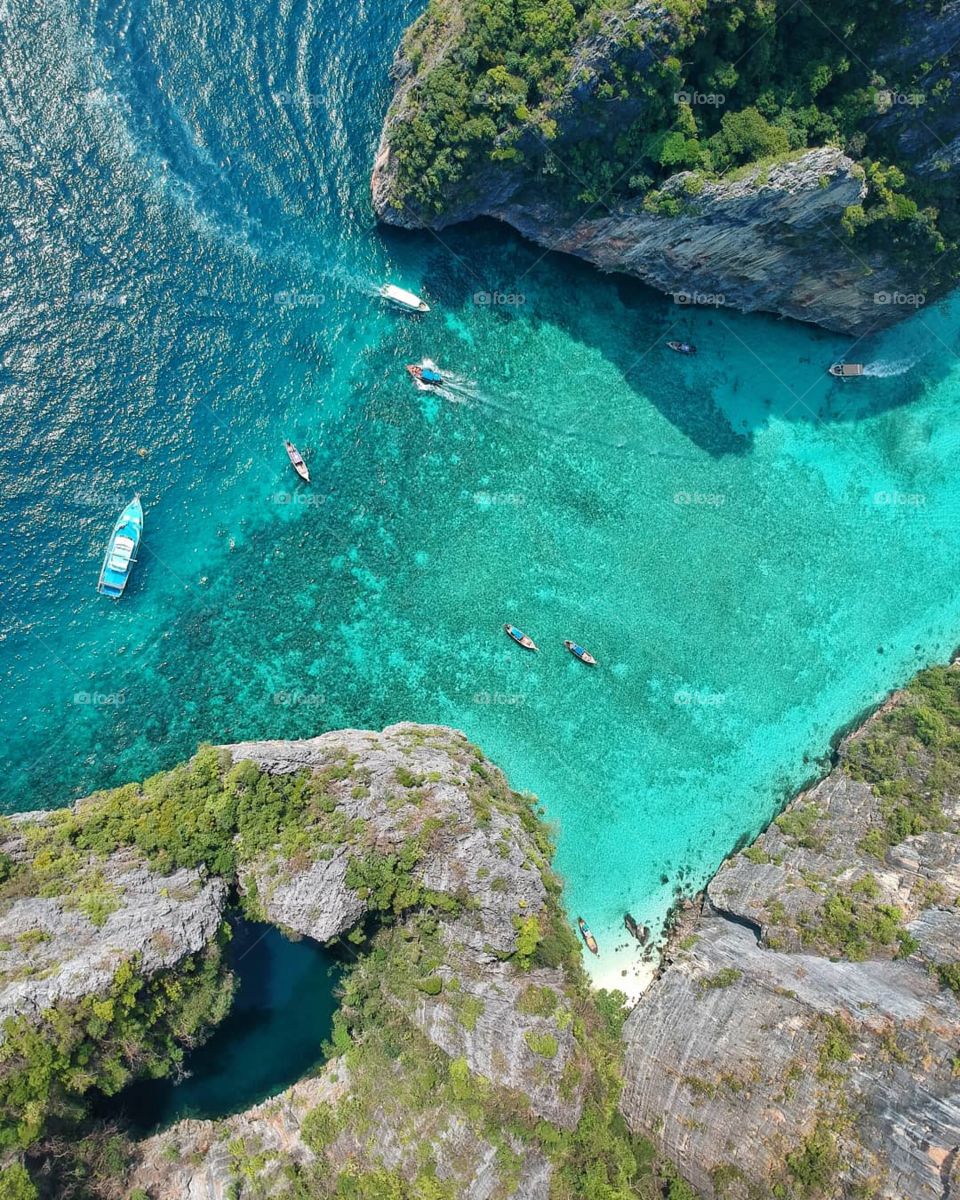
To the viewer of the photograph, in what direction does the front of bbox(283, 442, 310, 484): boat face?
facing the viewer and to the right of the viewer

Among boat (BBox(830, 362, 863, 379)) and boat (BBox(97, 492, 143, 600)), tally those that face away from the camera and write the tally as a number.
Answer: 1

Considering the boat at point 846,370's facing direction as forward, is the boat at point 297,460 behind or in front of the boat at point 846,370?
in front

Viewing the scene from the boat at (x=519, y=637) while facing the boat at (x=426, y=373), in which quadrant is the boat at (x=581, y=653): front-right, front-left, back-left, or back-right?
back-right

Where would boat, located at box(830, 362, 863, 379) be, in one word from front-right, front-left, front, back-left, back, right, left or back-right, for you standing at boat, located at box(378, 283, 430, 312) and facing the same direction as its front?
front-left

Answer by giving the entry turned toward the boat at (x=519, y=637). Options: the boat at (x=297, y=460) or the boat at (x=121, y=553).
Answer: the boat at (x=297, y=460)

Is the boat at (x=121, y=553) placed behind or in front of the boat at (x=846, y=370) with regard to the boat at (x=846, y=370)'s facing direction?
in front

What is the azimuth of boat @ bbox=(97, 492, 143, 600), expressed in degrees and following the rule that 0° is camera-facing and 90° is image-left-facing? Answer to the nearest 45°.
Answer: approximately 180°

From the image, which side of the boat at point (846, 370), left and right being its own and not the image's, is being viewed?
left

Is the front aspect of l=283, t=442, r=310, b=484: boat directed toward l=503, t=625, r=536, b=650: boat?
yes
